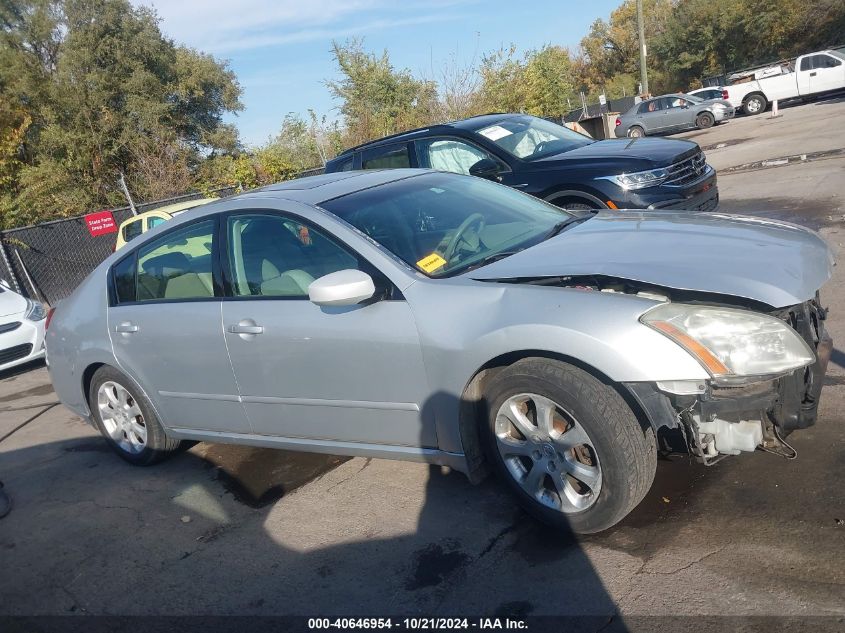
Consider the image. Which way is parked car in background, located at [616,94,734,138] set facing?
to the viewer's right

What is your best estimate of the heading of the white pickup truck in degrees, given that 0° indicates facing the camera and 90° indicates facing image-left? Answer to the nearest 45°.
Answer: approximately 270°

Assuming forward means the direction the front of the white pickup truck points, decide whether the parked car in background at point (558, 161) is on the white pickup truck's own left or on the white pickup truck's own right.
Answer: on the white pickup truck's own right

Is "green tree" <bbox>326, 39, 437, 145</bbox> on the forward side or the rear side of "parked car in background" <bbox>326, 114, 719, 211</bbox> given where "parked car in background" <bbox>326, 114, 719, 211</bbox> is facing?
on the rear side

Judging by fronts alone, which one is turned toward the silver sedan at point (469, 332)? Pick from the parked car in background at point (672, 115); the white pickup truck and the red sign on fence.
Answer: the red sign on fence

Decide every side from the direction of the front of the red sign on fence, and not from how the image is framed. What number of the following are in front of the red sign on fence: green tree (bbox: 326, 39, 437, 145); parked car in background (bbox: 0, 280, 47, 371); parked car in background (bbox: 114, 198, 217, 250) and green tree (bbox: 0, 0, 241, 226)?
2

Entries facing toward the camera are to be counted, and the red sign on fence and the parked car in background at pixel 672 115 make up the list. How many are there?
1

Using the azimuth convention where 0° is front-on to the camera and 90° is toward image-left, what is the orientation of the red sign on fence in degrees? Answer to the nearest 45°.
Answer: approximately 0°

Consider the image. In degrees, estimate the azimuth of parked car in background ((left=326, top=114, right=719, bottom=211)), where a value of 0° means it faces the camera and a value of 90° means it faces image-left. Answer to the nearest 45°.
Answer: approximately 315°

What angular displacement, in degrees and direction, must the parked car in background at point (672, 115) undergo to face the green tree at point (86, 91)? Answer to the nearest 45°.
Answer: approximately 180°

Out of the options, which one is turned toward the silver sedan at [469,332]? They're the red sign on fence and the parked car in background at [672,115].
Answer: the red sign on fence

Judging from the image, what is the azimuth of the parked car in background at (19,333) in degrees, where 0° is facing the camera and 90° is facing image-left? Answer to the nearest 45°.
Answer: approximately 315°
